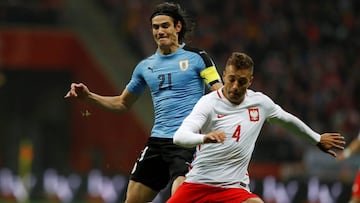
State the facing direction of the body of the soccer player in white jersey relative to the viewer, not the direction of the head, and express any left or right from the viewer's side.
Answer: facing the viewer

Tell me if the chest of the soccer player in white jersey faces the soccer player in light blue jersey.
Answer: no
